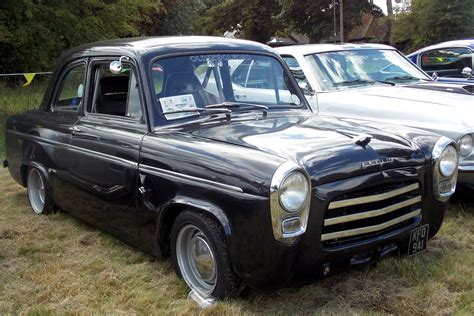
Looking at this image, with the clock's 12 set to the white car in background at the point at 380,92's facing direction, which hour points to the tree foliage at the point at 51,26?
The tree foliage is roughly at 6 o'clock from the white car in background.

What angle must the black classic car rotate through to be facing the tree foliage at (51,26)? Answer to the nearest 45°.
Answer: approximately 135° to its left

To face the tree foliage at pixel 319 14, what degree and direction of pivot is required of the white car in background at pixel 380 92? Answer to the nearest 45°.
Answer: approximately 135° to its left

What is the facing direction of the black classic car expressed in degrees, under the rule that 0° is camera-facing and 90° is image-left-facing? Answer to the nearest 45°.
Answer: approximately 315°

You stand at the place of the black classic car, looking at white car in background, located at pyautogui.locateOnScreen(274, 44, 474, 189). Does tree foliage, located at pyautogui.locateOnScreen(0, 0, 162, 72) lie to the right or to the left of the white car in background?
left

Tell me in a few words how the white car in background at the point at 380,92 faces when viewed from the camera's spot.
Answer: facing the viewer and to the right of the viewer

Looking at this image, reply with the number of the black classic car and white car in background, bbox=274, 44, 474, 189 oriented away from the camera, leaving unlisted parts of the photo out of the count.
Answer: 0

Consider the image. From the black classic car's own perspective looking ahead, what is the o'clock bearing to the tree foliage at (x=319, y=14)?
The tree foliage is roughly at 8 o'clock from the black classic car.

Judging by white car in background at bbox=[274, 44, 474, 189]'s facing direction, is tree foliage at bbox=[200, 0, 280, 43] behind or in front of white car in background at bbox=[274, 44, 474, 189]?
behind

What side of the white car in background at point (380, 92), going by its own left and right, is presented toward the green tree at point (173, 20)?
back

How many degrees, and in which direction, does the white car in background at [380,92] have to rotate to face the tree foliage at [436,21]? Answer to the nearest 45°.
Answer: approximately 135° to its left

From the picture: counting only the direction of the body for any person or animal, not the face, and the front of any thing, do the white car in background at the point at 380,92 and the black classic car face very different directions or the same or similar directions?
same or similar directions
